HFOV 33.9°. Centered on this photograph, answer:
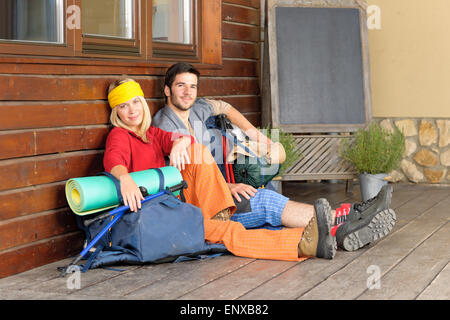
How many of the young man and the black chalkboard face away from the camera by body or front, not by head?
0

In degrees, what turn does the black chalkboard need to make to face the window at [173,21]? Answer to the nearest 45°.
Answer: approximately 45° to its right

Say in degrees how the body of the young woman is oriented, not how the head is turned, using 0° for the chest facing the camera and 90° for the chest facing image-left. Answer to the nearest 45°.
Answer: approximately 315°

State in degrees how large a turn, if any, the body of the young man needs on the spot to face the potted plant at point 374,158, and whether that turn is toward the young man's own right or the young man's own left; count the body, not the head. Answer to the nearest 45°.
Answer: approximately 90° to the young man's own left

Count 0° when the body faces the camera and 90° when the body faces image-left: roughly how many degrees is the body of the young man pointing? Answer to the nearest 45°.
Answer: approximately 315°

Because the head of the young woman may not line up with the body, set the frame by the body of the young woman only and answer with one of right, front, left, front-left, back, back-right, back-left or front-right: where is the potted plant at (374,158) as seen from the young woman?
left

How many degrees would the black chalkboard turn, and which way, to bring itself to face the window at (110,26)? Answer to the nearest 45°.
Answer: approximately 45° to its right

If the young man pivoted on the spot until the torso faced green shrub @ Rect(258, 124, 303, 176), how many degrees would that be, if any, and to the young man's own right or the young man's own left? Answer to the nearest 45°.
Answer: approximately 135° to the young man's own left
